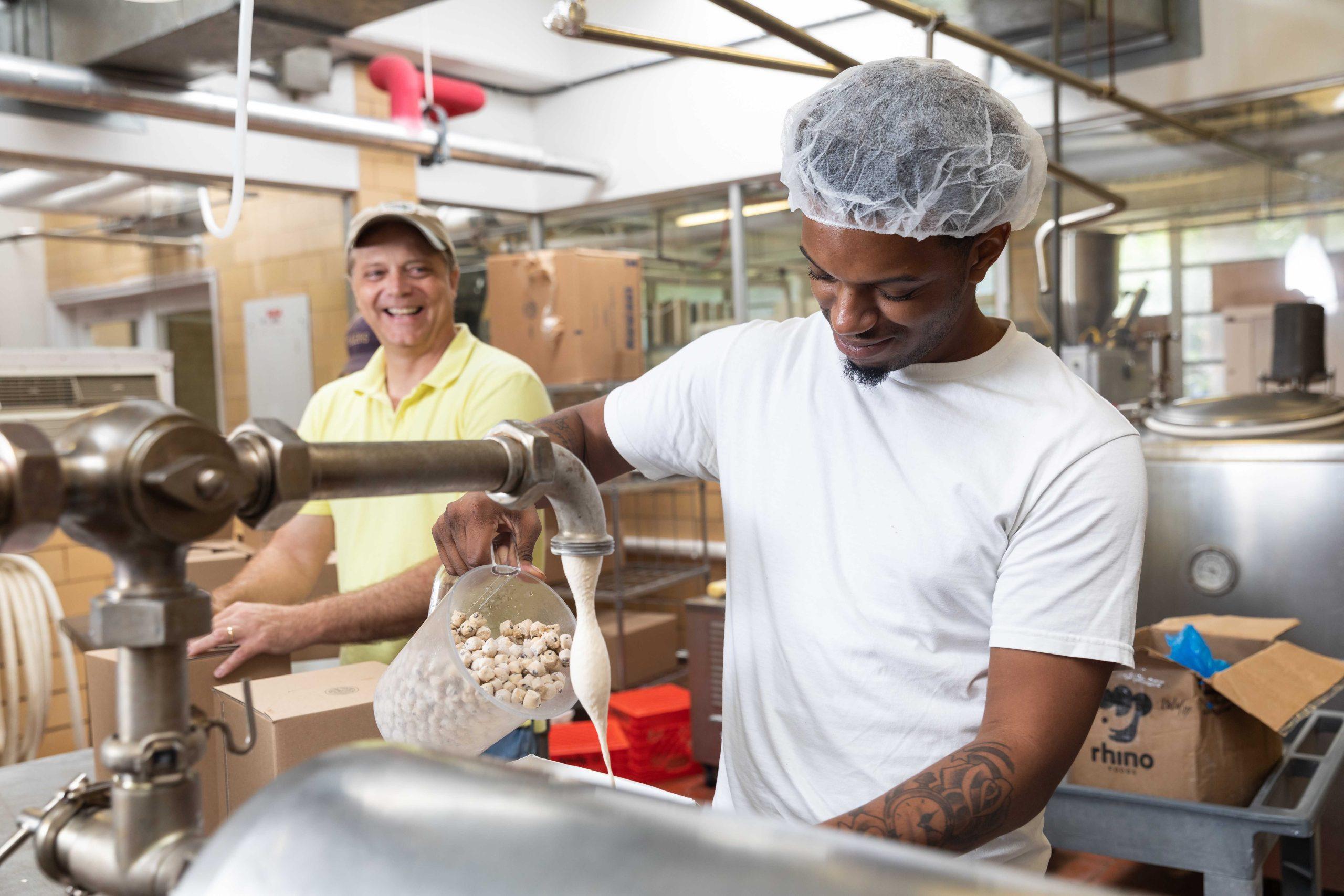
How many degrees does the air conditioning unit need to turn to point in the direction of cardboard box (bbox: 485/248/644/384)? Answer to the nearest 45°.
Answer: approximately 90° to its left

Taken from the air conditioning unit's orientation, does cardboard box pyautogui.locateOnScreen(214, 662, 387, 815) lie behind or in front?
in front

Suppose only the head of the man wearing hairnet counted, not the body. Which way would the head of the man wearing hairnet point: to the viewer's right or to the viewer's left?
to the viewer's left

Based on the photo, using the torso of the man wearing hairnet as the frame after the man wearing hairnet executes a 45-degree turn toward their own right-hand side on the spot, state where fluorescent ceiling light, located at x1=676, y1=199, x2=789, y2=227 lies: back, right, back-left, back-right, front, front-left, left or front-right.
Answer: right

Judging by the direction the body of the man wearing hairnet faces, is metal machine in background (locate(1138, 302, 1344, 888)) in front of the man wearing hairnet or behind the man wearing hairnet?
behind

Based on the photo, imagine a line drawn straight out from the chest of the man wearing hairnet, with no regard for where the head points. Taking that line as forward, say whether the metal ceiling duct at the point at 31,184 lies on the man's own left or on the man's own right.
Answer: on the man's own right

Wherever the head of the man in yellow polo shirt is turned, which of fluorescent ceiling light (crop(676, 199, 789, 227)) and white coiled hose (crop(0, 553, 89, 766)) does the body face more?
the white coiled hose

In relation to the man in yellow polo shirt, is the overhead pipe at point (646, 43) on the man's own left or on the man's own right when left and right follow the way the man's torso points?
on the man's own left

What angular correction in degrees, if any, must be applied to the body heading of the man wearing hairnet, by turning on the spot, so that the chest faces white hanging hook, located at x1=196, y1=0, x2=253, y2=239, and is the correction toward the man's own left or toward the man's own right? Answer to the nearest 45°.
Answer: approximately 45° to the man's own right

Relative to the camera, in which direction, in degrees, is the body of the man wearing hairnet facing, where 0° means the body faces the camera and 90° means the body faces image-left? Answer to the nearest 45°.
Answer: approximately 45°
